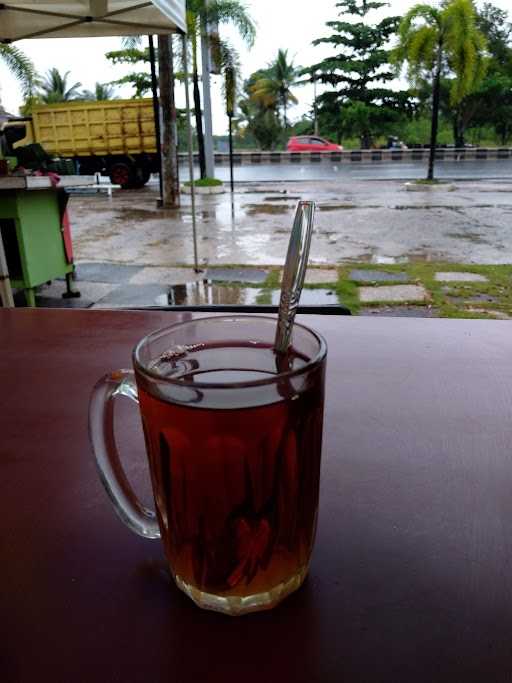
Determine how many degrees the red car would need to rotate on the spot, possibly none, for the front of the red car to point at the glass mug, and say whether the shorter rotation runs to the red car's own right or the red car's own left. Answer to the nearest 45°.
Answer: approximately 90° to the red car's own right

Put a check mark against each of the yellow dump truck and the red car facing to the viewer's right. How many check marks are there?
1

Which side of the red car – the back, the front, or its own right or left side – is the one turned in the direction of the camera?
right

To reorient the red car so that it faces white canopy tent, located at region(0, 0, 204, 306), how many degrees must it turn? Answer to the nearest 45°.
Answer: approximately 90° to its right

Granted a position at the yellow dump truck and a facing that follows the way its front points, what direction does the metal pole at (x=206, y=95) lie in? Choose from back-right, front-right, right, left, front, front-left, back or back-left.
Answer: back-left

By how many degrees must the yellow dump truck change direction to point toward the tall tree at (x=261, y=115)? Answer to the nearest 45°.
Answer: approximately 135° to its right

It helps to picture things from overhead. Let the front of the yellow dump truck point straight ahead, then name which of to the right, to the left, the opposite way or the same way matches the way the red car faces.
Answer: the opposite way

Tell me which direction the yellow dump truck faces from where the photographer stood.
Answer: facing to the left of the viewer

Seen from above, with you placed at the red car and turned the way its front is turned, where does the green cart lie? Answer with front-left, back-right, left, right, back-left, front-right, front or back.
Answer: right

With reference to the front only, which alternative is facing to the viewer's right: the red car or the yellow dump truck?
the red car

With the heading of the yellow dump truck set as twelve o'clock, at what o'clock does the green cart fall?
The green cart is roughly at 9 o'clock from the yellow dump truck.

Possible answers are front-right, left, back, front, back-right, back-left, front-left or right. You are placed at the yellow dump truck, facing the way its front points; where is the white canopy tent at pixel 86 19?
left

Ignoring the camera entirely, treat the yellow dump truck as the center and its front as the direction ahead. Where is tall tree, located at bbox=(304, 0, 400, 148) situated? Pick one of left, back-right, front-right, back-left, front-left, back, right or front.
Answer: back-right

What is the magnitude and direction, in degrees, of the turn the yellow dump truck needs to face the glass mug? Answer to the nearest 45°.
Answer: approximately 90° to its left

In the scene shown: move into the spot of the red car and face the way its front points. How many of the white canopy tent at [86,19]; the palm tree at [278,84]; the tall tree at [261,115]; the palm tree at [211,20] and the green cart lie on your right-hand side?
3

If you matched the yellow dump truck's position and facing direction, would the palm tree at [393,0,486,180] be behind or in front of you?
behind
